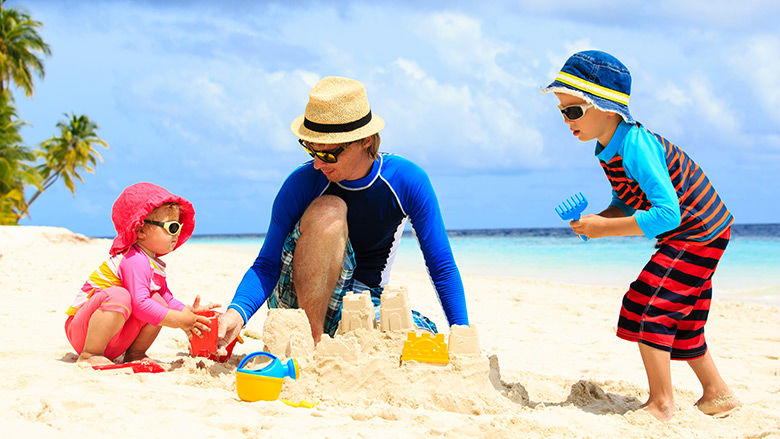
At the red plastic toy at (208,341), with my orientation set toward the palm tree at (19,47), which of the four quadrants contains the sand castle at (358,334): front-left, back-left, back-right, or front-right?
back-right

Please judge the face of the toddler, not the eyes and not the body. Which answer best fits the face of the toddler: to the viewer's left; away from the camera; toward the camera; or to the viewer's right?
to the viewer's right

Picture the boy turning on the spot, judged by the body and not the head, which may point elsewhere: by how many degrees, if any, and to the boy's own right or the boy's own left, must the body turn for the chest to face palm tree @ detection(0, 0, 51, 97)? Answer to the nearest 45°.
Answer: approximately 45° to the boy's own right

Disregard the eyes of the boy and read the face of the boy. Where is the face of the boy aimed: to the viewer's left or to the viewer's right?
to the viewer's left

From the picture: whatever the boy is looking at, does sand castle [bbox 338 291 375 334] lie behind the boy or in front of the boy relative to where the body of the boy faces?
in front

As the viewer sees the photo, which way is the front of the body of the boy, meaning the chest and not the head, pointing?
to the viewer's left

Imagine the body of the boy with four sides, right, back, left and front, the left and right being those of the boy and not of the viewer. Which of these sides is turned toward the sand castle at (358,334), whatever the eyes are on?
front

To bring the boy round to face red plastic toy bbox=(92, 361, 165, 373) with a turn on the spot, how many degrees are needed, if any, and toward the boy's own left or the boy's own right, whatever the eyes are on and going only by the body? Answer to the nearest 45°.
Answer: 0° — they already face it

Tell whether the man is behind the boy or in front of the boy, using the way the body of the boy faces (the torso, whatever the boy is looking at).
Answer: in front
